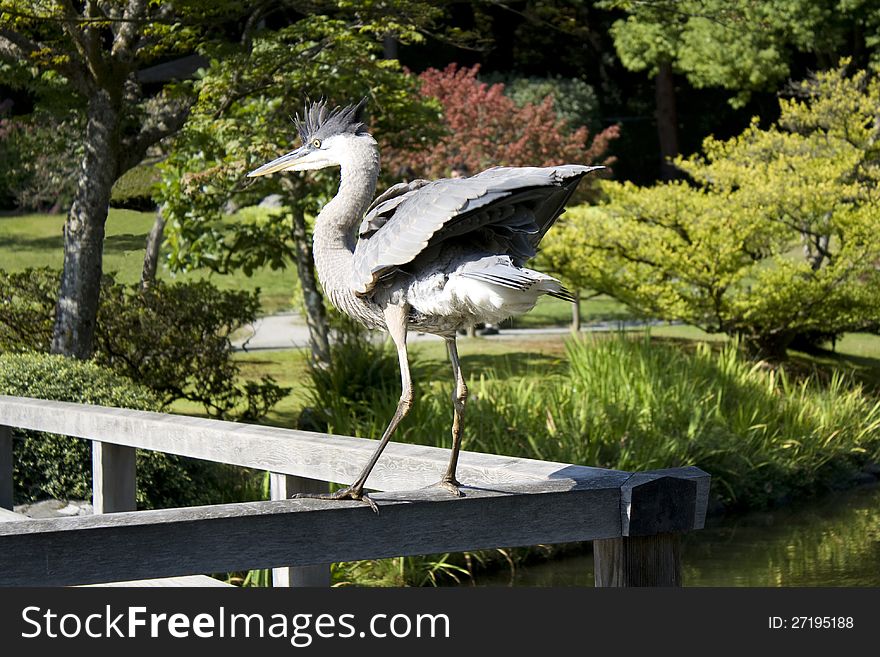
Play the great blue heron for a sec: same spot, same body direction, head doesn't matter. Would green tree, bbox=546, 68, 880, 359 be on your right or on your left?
on your right

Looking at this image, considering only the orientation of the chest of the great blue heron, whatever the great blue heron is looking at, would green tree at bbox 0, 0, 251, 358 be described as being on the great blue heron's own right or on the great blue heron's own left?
on the great blue heron's own right

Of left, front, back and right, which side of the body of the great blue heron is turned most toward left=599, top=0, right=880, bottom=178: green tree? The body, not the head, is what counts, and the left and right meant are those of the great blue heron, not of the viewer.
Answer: right

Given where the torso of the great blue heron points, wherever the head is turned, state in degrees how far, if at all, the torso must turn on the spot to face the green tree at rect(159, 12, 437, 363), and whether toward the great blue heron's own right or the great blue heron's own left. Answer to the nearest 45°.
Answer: approximately 90° to the great blue heron's own right

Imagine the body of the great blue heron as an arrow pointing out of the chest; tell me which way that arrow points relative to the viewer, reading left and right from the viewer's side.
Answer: facing to the left of the viewer

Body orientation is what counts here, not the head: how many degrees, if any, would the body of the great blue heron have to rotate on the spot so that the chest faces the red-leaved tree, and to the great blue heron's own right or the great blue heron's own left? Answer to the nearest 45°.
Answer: approximately 90° to the great blue heron's own right
